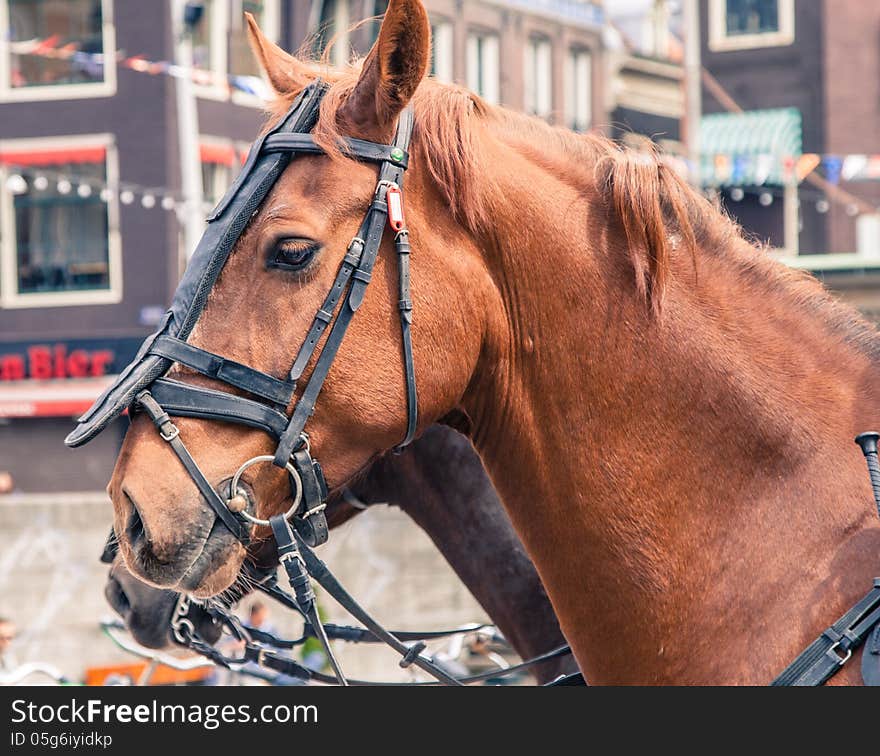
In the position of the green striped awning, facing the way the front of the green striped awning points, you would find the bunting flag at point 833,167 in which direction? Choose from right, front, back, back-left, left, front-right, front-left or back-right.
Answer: front-left

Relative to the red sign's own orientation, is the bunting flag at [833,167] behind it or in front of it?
in front

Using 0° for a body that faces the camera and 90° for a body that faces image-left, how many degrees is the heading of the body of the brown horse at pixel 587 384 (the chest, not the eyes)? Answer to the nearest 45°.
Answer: approximately 90°

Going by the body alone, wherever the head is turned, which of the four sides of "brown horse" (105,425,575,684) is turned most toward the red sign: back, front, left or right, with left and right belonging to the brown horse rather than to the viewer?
right

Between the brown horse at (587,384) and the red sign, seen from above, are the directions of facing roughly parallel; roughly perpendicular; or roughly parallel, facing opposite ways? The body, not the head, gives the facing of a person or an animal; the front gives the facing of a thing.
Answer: roughly perpendicular

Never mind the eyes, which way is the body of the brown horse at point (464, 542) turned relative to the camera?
to the viewer's left

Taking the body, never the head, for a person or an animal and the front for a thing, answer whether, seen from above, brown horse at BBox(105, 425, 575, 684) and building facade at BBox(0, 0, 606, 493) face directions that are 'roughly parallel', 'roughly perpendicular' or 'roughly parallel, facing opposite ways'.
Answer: roughly perpendicular

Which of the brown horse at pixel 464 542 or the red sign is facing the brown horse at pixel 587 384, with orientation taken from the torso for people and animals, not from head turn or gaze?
the red sign

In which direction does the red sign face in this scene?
toward the camera

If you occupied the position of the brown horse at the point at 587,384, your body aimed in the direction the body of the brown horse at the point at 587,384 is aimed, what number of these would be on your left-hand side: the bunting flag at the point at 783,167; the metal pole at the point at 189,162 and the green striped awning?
0

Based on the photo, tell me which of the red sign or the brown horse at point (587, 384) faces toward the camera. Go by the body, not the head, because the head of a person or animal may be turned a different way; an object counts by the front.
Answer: the red sign

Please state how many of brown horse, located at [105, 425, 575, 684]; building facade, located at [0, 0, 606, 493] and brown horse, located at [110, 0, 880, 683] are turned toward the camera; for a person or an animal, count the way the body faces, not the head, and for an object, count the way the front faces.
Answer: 1

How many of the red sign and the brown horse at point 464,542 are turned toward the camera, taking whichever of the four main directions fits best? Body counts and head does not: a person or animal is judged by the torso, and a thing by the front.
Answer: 1

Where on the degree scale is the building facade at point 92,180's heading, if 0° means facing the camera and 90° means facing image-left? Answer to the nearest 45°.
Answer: approximately 0°
